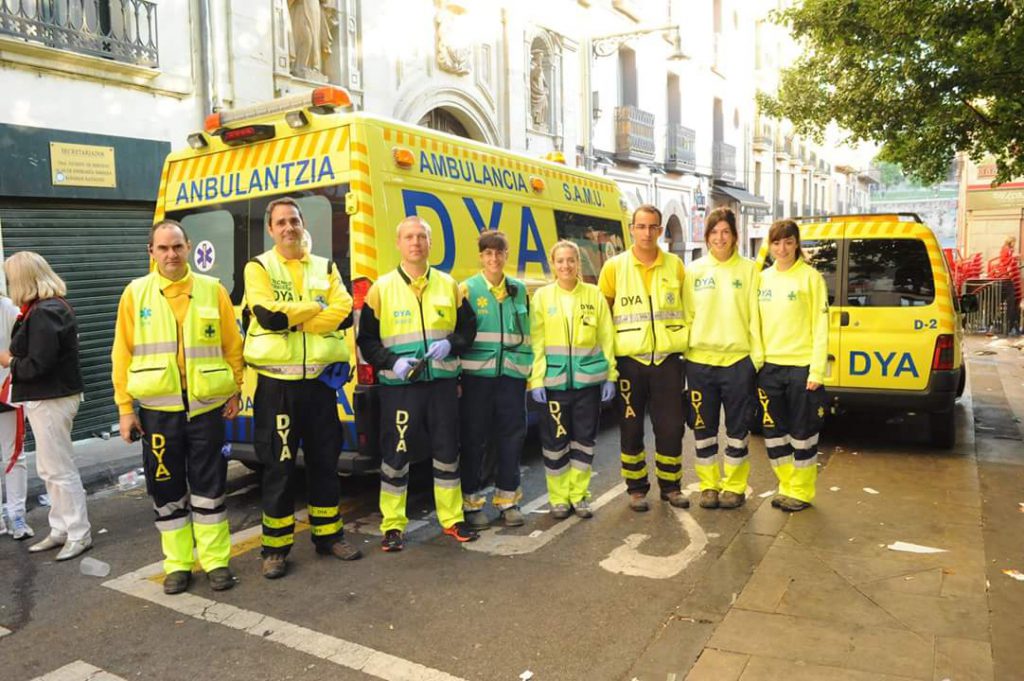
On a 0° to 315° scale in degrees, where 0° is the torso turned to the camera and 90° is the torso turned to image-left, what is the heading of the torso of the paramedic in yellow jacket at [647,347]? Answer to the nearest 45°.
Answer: approximately 0°

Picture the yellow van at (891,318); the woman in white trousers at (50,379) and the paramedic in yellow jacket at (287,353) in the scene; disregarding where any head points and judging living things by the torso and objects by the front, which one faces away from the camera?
the yellow van

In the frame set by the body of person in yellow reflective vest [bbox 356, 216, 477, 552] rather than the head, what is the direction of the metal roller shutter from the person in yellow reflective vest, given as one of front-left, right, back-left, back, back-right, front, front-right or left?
back-right

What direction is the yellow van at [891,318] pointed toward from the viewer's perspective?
away from the camera

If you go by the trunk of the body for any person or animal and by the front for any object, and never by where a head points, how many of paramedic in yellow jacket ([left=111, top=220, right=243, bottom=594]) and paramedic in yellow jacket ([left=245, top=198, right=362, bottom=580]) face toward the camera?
2

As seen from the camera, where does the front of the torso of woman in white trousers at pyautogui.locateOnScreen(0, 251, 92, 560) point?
to the viewer's left
